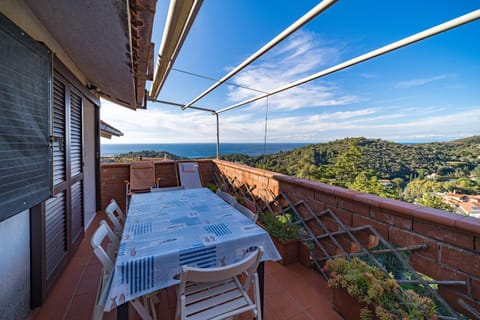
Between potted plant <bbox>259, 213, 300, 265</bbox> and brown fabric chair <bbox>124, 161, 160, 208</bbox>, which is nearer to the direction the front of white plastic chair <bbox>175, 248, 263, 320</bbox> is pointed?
the brown fabric chair

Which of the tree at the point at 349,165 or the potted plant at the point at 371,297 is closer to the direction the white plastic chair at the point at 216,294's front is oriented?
the tree

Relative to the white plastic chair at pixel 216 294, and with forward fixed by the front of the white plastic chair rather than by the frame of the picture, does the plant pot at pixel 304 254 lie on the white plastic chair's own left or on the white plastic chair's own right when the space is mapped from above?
on the white plastic chair's own right

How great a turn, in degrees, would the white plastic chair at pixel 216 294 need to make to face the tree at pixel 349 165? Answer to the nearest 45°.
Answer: approximately 90° to its right

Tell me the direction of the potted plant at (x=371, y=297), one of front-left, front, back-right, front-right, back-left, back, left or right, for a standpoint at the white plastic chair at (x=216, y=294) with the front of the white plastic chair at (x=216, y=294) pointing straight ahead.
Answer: back-right

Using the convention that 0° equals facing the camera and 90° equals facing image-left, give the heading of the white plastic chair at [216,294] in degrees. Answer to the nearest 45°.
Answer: approximately 135°

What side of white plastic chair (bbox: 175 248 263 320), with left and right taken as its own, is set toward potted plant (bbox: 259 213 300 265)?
right
